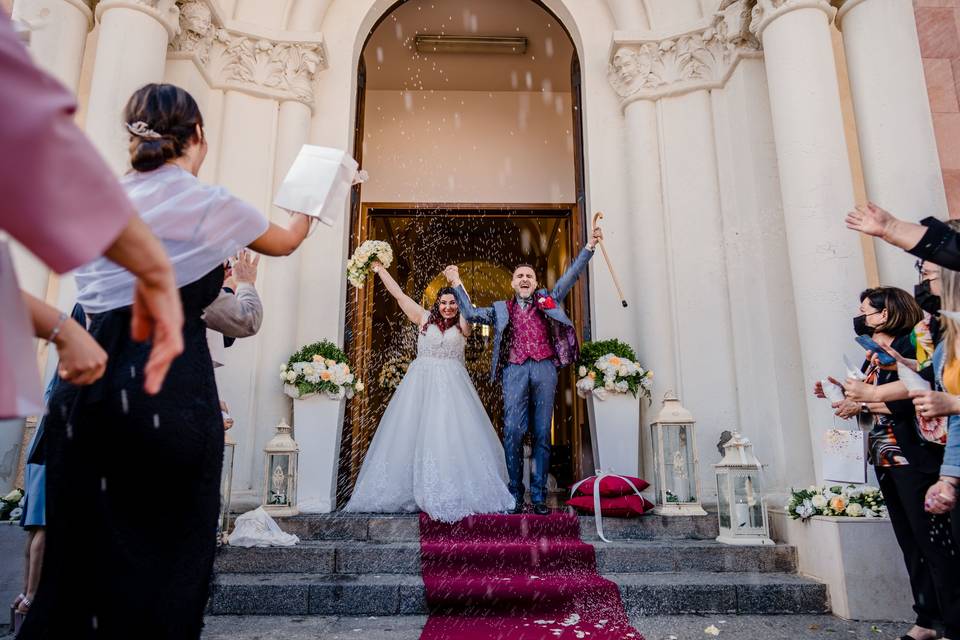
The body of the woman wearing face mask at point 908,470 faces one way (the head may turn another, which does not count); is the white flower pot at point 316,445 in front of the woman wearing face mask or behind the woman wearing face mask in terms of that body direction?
in front

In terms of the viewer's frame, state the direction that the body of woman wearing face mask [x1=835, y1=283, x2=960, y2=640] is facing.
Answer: to the viewer's left

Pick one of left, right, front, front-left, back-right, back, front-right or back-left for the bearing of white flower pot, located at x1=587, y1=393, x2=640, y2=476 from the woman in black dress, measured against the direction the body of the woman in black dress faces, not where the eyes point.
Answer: front

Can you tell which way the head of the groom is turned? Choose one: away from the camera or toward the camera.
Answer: toward the camera

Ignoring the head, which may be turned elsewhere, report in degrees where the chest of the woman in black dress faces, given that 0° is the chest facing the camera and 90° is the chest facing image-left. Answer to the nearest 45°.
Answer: approximately 225°

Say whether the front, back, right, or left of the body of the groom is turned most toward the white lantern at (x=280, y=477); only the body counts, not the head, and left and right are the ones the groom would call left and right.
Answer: right

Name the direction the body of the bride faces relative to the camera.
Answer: toward the camera

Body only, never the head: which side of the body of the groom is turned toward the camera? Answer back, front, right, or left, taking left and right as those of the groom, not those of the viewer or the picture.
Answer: front

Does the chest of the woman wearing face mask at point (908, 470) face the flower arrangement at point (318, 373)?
yes

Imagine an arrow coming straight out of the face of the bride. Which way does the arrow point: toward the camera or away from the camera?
toward the camera

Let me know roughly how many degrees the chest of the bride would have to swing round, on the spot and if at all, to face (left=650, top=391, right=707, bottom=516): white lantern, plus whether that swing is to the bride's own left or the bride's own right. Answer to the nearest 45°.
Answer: approximately 90° to the bride's own left

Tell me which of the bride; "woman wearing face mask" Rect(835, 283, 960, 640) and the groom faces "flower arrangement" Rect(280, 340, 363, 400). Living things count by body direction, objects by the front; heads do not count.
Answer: the woman wearing face mask

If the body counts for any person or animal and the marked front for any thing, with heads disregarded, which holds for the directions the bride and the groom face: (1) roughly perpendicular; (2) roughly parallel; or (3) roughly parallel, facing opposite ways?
roughly parallel
